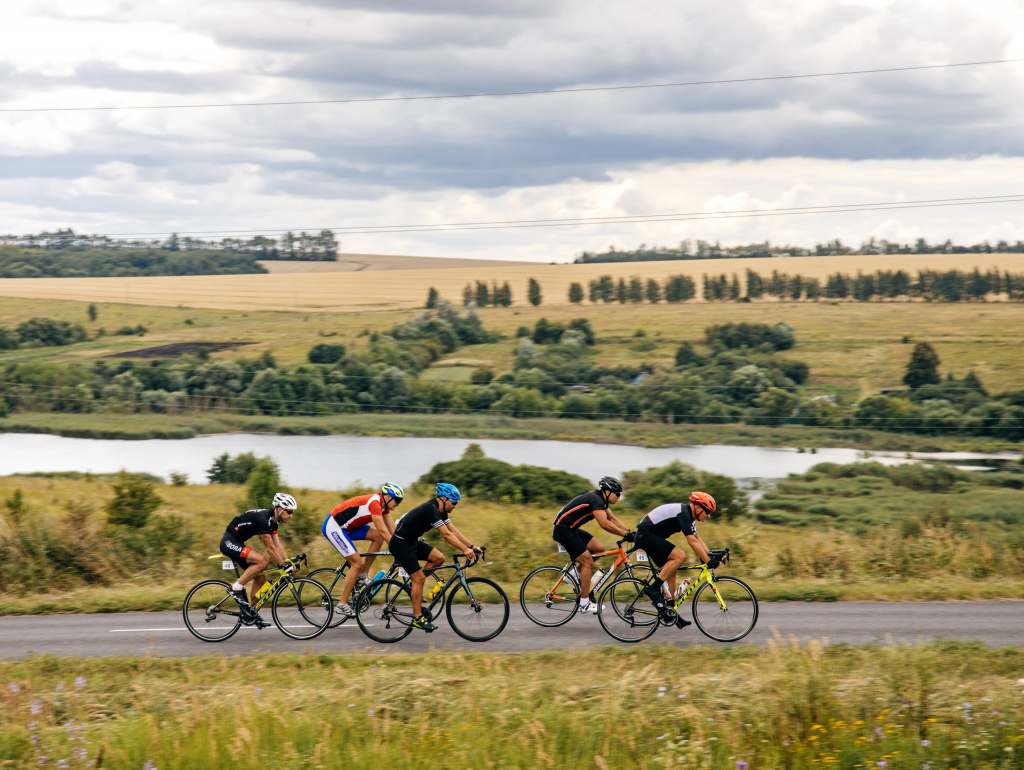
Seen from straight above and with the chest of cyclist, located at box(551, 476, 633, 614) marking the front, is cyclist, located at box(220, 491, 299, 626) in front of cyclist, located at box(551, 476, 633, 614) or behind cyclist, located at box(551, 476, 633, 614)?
behind

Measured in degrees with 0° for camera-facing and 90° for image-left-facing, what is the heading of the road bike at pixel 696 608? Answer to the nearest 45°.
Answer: approximately 270°

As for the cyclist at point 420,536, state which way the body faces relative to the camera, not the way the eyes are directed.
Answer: to the viewer's right

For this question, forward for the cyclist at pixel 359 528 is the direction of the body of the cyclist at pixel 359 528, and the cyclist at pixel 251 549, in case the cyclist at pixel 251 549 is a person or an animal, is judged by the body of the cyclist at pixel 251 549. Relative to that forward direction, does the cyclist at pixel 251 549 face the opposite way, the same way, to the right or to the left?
the same way

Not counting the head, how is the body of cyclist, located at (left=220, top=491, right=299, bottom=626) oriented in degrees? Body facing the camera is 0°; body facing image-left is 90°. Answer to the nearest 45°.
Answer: approximately 270°

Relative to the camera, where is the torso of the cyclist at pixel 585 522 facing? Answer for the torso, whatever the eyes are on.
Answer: to the viewer's right

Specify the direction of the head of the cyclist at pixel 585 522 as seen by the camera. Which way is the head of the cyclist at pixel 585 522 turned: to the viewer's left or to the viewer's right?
to the viewer's right

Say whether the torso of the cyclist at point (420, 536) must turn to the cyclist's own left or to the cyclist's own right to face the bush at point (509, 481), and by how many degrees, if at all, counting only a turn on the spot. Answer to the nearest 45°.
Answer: approximately 90° to the cyclist's own left

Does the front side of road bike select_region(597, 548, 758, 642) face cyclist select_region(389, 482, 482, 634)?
no

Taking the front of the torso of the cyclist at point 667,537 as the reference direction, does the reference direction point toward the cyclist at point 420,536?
no

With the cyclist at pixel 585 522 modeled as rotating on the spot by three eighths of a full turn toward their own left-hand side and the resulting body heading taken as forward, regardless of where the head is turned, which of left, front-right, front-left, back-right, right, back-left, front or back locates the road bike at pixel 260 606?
front-left

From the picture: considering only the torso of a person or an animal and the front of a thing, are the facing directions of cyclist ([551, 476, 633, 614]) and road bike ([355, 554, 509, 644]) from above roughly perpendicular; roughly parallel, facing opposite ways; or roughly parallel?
roughly parallel

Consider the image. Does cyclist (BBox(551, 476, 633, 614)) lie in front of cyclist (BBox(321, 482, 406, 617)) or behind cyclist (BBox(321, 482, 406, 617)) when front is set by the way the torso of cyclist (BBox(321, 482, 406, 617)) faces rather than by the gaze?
in front

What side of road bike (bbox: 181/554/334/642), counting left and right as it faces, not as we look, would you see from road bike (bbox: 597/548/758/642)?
front

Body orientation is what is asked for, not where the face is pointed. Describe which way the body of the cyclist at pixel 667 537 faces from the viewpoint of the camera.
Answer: to the viewer's right

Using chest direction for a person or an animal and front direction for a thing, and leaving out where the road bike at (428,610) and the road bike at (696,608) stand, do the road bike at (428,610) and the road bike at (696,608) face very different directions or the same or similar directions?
same or similar directions

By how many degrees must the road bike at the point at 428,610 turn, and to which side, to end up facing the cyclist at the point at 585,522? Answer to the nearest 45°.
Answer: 0° — it already faces them

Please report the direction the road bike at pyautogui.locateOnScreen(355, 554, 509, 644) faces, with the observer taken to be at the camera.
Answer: facing to the right of the viewer

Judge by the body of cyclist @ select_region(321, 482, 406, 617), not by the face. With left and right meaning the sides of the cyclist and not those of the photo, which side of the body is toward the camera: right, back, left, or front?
right

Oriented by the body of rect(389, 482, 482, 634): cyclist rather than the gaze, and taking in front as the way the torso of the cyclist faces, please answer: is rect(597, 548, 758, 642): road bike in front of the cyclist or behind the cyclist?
in front

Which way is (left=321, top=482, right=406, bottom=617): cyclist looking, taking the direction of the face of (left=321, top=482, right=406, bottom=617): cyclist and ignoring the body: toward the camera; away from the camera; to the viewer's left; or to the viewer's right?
to the viewer's right
